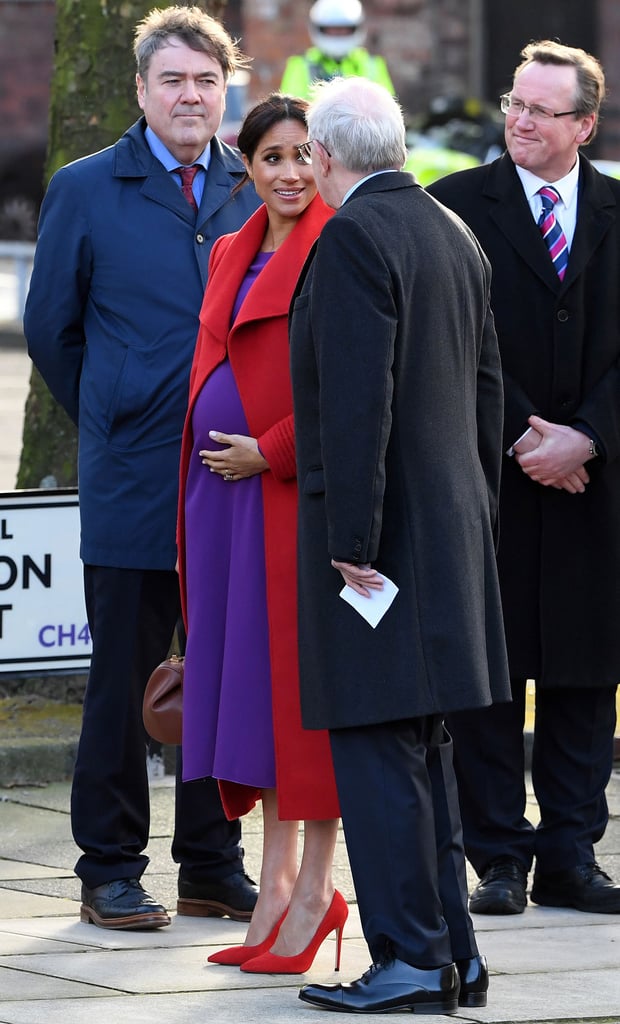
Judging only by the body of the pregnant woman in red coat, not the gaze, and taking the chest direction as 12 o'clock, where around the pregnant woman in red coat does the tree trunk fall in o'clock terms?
The tree trunk is roughly at 4 o'clock from the pregnant woman in red coat.

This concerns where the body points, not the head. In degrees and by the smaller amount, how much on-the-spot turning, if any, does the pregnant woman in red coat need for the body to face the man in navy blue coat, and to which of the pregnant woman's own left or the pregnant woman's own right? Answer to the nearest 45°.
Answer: approximately 90° to the pregnant woman's own right

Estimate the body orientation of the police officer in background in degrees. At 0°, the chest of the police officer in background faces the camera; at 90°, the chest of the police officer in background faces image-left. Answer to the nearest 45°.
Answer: approximately 0°

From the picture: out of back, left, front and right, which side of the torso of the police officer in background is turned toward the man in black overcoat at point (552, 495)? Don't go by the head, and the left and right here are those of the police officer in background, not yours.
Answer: front

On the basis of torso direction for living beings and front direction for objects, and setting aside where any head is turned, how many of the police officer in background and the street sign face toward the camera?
2

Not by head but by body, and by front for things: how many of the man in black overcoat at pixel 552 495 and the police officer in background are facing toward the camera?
2

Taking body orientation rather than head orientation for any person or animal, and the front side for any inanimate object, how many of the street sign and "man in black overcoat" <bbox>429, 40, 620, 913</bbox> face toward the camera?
2

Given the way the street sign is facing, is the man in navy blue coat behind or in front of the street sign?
in front

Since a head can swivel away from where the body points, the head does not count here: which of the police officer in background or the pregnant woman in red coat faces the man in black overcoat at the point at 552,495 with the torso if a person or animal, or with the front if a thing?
the police officer in background
